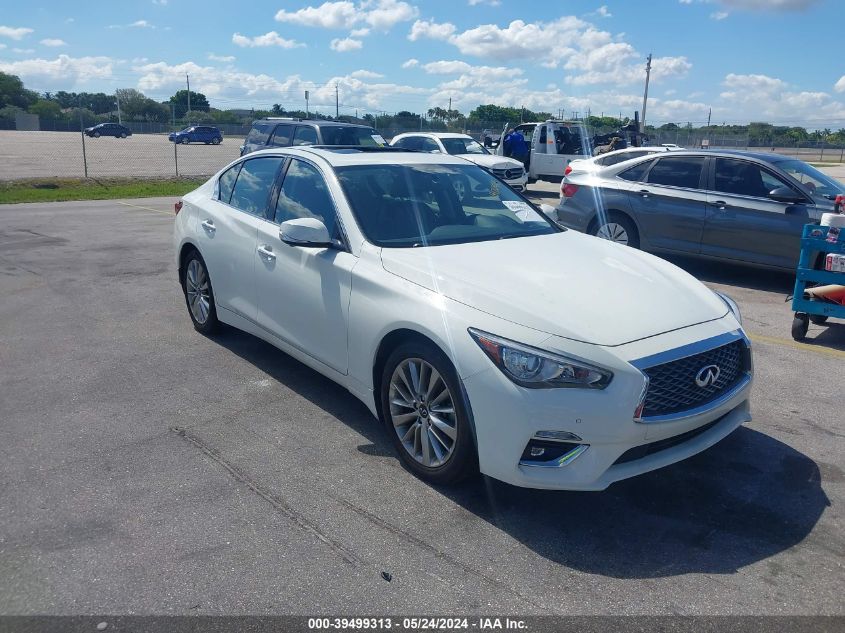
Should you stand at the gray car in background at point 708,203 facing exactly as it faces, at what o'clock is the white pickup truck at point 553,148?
The white pickup truck is roughly at 7 o'clock from the gray car in background.

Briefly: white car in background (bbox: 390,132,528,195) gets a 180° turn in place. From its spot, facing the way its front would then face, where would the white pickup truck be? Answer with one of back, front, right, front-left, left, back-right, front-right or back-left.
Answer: right

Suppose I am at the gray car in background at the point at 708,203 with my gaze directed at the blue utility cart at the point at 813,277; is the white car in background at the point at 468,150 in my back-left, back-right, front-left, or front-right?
back-right

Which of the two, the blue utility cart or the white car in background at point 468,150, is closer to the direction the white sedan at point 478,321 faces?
the blue utility cart

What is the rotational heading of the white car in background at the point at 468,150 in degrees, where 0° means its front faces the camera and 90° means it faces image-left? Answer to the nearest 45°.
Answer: approximately 315°

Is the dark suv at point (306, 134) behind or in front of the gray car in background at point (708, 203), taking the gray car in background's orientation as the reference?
behind

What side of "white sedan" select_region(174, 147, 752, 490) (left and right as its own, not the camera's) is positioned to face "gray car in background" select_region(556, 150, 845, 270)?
left
